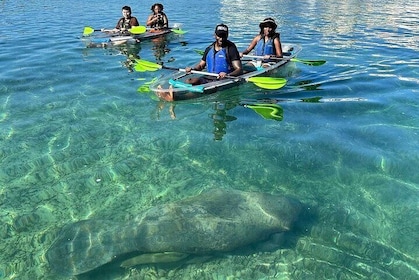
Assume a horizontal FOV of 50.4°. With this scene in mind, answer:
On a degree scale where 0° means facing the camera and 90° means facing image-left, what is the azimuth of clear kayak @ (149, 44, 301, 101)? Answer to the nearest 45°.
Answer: approximately 45°

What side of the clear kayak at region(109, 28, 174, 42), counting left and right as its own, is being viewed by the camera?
left

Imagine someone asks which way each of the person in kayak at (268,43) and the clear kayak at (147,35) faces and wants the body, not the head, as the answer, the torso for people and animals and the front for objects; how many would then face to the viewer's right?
0

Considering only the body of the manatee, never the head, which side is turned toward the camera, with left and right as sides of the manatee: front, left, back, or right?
right

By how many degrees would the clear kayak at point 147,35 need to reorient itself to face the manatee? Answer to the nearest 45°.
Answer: approximately 90° to its left

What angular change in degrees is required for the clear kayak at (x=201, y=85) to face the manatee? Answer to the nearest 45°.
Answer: approximately 45° to its left

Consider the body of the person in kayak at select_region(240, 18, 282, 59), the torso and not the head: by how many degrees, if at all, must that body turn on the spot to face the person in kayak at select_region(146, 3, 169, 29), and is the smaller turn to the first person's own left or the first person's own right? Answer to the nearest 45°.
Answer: approximately 90° to the first person's own right

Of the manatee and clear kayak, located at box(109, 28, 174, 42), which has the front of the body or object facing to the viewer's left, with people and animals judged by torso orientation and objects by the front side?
the clear kayak

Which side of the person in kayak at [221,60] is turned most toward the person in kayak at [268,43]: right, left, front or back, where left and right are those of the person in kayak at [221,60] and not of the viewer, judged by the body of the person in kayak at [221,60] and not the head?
back

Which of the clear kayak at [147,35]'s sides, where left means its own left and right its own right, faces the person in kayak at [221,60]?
left

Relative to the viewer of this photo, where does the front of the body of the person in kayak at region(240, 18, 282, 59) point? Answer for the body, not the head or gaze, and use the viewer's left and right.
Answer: facing the viewer and to the left of the viewer

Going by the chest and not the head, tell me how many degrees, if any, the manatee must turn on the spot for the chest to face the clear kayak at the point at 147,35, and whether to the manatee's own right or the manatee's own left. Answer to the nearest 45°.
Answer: approximately 90° to the manatee's own left
